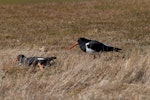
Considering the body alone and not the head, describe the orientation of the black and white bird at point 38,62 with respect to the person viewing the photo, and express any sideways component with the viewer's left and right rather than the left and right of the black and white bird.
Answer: facing to the left of the viewer
